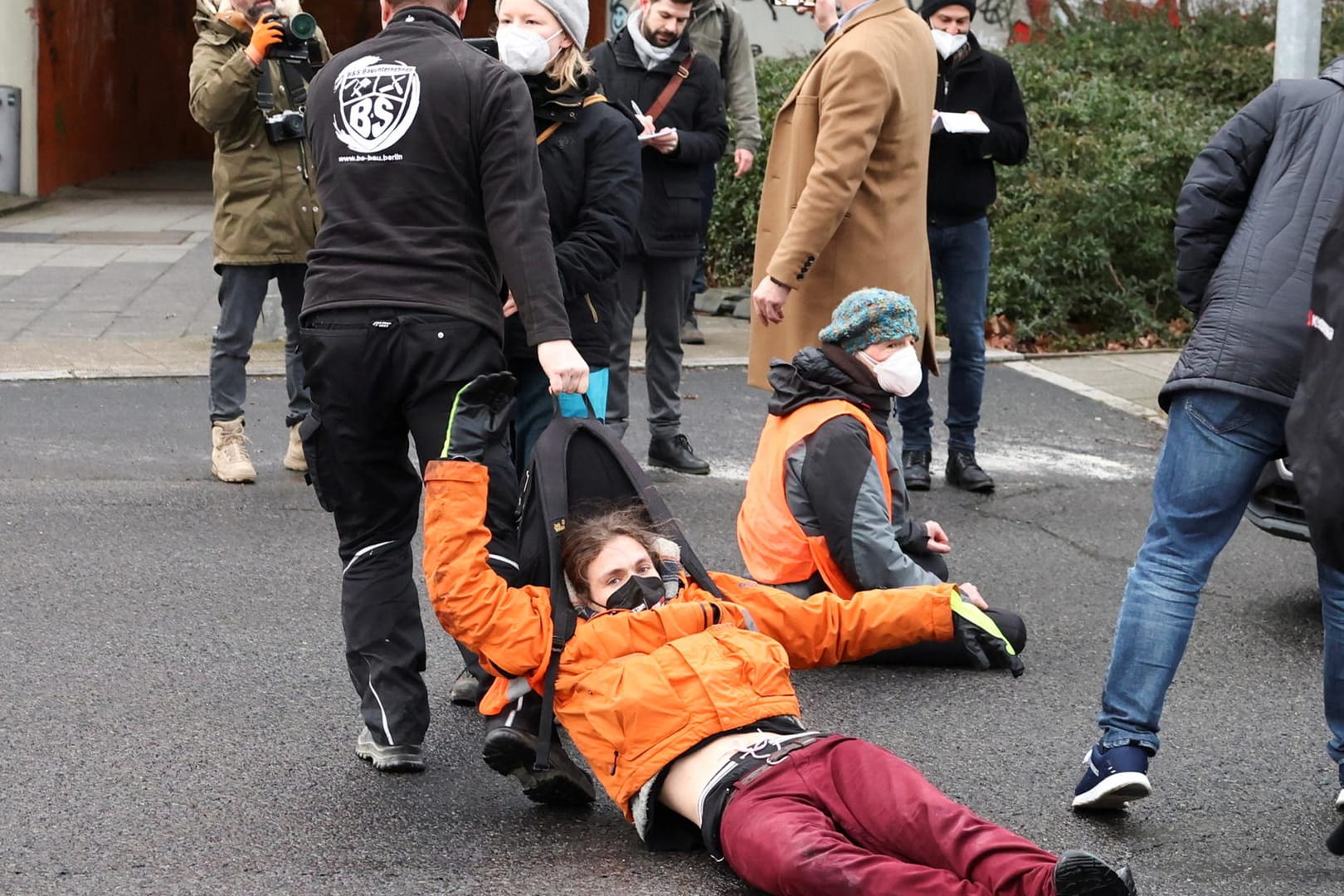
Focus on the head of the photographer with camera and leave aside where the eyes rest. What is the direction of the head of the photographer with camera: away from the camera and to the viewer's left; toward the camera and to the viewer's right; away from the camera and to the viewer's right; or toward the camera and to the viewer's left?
toward the camera and to the viewer's right

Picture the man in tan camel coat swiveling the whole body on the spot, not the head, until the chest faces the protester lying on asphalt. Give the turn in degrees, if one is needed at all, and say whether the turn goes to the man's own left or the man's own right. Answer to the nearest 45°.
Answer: approximately 90° to the man's own left

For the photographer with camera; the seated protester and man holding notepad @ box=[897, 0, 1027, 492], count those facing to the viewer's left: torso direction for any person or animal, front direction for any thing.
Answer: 0

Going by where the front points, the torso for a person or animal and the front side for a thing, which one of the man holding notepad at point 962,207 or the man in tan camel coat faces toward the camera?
the man holding notepad

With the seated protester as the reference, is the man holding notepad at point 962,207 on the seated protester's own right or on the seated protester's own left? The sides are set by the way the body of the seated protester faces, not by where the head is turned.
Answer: on the seated protester's own left

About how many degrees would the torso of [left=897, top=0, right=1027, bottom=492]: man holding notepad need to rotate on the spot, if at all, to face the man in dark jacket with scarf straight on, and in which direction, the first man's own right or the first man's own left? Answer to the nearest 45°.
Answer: approximately 90° to the first man's own right

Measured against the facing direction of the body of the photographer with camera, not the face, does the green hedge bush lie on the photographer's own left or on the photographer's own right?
on the photographer's own left

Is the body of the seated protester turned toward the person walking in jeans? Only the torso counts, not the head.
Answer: no

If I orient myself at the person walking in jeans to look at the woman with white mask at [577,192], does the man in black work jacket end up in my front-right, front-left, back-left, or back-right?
front-left

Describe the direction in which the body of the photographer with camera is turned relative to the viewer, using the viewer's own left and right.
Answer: facing the viewer and to the right of the viewer

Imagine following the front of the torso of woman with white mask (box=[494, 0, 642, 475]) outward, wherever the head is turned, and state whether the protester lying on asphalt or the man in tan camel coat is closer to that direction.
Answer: the protester lying on asphalt

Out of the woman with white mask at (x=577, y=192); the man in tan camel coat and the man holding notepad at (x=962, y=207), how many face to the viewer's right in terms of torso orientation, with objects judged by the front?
0

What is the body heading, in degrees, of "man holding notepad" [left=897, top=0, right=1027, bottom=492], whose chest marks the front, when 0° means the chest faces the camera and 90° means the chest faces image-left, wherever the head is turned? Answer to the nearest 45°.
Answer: approximately 0°
